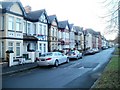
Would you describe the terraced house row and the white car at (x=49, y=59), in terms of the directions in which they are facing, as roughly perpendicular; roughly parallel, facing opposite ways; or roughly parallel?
roughly perpendicular

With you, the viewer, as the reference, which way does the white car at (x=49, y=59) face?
facing away from the viewer and to the right of the viewer

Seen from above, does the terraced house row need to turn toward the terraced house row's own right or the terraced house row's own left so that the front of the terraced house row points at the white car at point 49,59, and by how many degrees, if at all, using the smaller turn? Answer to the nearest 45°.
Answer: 0° — it already faces it

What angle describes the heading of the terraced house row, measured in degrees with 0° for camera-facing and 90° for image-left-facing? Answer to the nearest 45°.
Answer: approximately 315°
